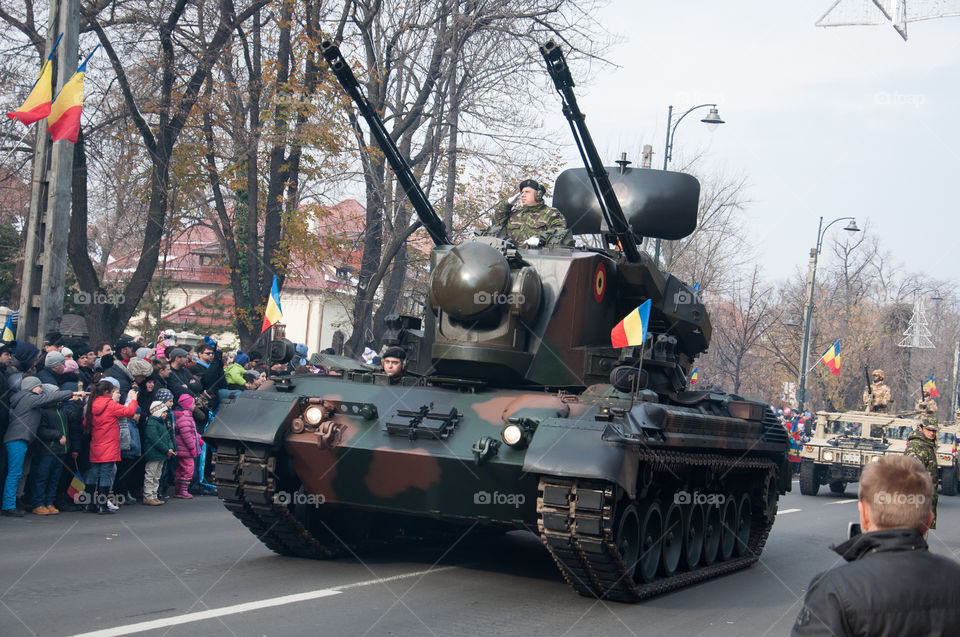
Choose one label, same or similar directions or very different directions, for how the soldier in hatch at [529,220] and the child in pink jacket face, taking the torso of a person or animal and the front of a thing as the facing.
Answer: very different directions

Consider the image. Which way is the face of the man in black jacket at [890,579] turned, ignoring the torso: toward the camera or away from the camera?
away from the camera

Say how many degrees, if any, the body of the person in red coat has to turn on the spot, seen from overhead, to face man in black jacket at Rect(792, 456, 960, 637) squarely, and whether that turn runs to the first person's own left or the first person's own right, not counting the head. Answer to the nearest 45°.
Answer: approximately 90° to the first person's own right

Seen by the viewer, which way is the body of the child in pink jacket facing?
to the viewer's right

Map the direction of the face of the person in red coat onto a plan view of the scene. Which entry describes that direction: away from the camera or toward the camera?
away from the camera

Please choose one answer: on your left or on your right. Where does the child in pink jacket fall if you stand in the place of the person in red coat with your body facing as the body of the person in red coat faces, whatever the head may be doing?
on your left

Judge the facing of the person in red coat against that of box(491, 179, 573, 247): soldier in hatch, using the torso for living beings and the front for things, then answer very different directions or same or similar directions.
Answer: very different directions

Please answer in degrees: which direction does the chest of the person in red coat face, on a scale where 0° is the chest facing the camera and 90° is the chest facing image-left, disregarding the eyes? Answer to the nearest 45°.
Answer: approximately 270°

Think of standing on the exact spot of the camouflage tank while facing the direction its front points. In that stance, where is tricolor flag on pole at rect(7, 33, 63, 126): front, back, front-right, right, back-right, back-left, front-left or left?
right
